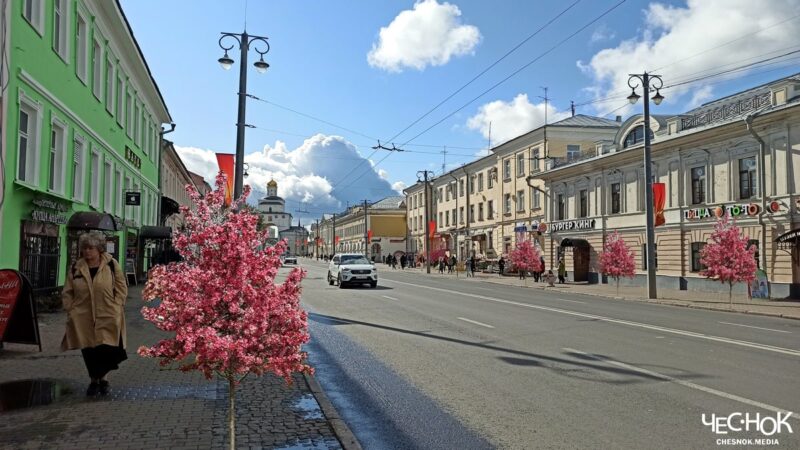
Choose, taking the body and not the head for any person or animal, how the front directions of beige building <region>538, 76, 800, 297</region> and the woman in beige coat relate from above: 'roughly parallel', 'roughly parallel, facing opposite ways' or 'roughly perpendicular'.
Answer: roughly perpendicular

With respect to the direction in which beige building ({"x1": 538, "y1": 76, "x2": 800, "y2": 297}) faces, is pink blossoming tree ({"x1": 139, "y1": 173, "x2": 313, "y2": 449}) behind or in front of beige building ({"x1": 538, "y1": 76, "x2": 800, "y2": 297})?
in front

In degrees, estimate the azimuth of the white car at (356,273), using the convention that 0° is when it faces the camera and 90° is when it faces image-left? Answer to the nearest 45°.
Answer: approximately 315°

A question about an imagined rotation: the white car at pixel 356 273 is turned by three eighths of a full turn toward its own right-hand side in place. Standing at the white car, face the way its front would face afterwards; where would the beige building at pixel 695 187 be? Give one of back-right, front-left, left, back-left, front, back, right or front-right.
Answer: back

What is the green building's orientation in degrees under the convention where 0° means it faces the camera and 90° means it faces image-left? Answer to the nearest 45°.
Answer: approximately 315°

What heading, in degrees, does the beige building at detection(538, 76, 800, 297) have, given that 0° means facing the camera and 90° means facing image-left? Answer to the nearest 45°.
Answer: approximately 45°

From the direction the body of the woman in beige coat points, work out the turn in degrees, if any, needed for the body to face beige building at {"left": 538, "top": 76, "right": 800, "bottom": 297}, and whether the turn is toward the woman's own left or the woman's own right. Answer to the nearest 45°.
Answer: approximately 135° to the woman's own left

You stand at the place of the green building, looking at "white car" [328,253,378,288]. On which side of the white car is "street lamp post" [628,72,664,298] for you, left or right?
right

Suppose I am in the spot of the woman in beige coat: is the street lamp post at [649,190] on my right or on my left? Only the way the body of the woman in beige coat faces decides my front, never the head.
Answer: on my left

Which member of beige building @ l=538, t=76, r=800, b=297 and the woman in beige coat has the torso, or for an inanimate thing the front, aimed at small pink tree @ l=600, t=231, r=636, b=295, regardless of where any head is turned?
the beige building

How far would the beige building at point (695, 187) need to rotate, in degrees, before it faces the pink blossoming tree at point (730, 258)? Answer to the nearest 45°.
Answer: approximately 45° to its left

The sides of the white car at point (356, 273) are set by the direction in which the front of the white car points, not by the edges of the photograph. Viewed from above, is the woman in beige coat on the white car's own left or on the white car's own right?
on the white car's own right

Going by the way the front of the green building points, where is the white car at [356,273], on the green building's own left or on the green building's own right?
on the green building's own left
